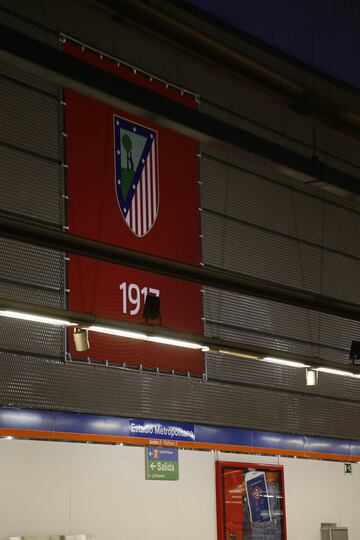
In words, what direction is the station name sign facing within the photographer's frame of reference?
facing the viewer and to the right of the viewer

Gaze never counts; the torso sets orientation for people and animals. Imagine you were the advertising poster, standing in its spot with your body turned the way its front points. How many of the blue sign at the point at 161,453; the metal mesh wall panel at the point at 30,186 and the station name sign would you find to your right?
3

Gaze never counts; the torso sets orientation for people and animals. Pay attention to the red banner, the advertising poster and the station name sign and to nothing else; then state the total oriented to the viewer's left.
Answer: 0

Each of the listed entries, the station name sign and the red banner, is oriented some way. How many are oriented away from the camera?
0

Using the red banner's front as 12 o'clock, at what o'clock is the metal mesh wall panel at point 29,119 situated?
The metal mesh wall panel is roughly at 3 o'clock from the red banner.

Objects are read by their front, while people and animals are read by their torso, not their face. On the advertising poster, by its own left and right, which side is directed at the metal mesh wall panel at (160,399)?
right

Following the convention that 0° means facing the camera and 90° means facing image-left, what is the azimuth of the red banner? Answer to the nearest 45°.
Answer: approximately 315°

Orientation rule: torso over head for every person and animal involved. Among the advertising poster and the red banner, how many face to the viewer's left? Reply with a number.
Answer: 0
